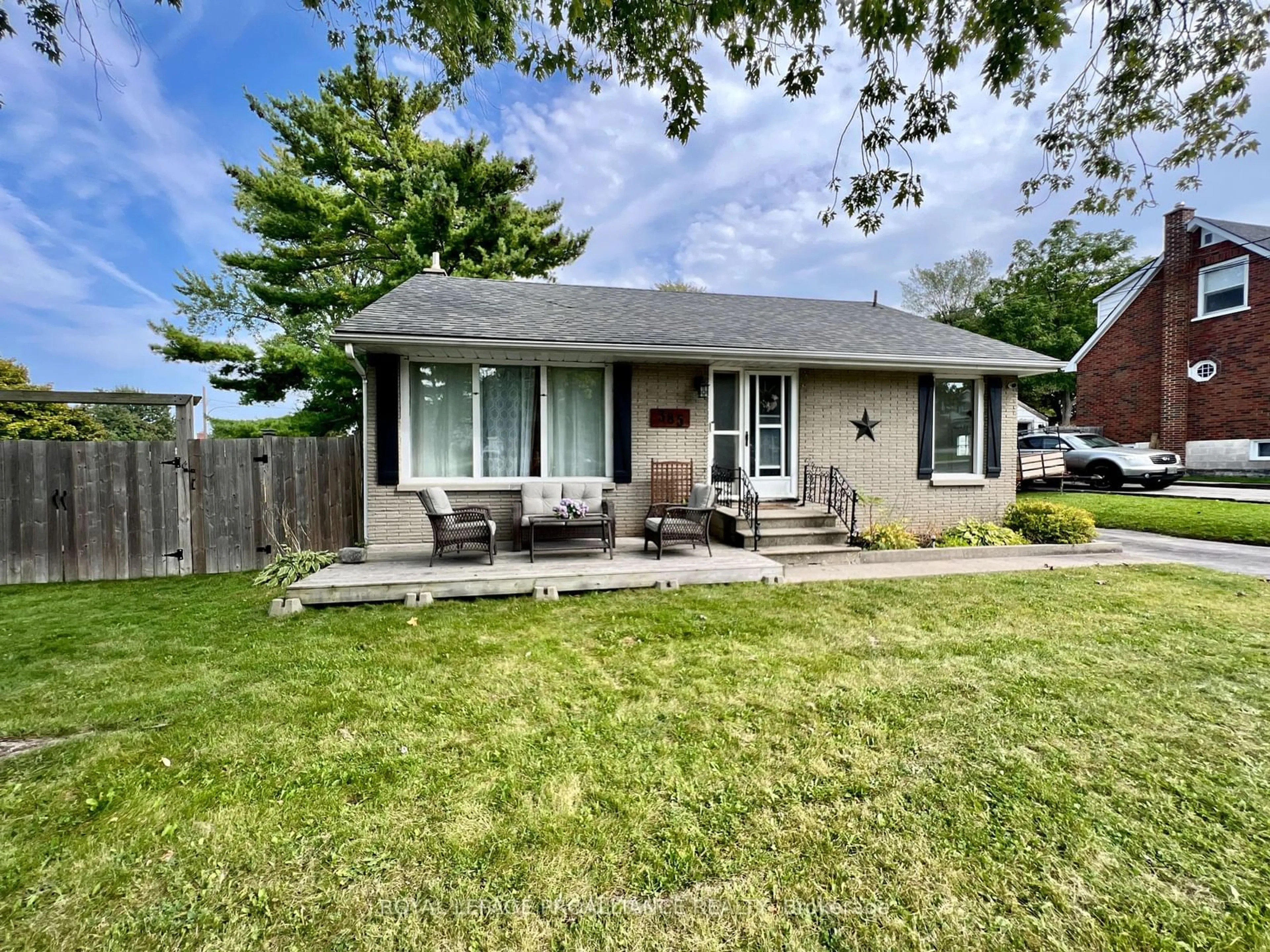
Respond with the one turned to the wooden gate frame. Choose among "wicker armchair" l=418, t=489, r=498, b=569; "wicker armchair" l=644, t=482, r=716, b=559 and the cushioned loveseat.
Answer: "wicker armchair" l=644, t=482, r=716, b=559

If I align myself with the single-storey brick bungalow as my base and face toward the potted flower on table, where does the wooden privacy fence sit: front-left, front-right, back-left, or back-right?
front-right

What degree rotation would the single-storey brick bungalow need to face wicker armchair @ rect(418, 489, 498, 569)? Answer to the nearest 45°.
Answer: approximately 45° to its right

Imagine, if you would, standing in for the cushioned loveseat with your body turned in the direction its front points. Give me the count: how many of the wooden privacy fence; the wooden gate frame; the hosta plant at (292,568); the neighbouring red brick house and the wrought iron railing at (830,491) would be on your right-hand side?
3

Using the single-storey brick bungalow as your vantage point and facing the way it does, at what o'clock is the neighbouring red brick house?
The neighbouring red brick house is roughly at 8 o'clock from the single-storey brick bungalow.

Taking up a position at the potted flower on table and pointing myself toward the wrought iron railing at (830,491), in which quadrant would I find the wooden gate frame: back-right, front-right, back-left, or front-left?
back-left

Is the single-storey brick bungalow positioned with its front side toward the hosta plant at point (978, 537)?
no

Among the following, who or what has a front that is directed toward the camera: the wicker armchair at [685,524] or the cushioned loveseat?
the cushioned loveseat

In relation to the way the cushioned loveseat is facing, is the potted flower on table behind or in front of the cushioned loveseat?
in front

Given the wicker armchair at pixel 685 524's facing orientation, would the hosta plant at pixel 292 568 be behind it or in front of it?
in front

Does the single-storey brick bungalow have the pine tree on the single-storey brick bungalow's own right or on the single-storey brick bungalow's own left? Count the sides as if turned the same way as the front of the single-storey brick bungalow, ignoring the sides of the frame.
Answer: on the single-storey brick bungalow's own right

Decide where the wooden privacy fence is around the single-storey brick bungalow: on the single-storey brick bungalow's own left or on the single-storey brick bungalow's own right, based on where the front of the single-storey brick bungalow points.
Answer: on the single-storey brick bungalow's own right
